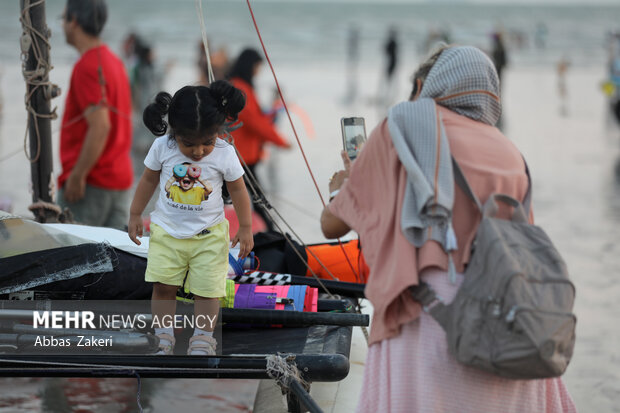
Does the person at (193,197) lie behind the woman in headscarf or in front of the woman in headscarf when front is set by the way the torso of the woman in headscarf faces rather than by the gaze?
in front

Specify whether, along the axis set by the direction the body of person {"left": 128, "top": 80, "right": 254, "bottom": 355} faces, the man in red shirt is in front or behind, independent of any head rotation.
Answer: behind

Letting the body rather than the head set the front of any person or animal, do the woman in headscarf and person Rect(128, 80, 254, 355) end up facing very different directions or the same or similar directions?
very different directions

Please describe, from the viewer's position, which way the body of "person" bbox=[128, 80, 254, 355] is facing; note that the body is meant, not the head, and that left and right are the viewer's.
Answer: facing the viewer

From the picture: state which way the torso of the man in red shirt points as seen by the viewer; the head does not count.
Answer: to the viewer's left

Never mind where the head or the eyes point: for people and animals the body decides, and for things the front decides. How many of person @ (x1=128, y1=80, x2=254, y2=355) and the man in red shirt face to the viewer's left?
1

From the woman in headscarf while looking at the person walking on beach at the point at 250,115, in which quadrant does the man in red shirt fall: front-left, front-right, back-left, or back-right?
front-left

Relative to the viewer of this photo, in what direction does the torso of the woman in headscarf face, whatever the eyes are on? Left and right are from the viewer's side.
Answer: facing away from the viewer and to the left of the viewer

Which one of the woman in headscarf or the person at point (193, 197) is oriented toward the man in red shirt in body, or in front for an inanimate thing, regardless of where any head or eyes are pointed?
the woman in headscarf
